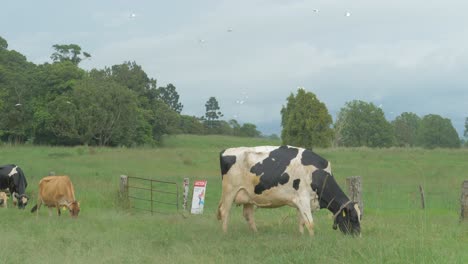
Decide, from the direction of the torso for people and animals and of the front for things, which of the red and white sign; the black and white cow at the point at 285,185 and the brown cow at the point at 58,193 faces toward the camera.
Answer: the red and white sign

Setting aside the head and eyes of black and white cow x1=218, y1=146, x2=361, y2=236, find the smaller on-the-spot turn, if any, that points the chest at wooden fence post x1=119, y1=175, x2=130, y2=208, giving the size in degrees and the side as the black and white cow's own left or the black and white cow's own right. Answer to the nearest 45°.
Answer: approximately 135° to the black and white cow's own left

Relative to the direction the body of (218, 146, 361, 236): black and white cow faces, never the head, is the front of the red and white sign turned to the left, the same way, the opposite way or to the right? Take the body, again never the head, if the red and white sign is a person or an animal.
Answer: to the right

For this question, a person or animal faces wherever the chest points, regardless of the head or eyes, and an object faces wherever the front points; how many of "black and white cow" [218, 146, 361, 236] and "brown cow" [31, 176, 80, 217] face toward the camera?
0

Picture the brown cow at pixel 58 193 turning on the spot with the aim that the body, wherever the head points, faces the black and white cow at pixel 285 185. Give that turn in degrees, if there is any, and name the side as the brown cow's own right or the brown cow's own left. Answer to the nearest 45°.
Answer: approximately 45° to the brown cow's own right

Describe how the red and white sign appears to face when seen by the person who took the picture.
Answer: facing the viewer

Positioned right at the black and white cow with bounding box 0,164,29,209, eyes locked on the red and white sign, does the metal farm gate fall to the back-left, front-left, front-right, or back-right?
front-left

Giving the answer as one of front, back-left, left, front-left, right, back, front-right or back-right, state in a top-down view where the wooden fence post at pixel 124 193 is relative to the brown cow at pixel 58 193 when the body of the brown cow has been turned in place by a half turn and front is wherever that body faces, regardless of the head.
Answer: back-right

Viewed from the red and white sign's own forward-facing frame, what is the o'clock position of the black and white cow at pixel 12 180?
The black and white cow is roughly at 4 o'clock from the red and white sign.

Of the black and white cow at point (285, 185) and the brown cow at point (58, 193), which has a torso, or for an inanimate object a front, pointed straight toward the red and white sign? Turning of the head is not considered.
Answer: the brown cow

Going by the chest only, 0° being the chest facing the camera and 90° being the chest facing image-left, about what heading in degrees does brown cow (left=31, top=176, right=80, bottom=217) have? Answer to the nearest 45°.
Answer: approximately 270°

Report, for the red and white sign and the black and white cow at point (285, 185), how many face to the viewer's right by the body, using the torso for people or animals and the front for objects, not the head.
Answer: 1

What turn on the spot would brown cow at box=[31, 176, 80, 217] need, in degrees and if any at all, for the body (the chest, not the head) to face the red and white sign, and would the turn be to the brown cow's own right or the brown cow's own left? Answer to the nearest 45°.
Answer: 0° — it already faces it

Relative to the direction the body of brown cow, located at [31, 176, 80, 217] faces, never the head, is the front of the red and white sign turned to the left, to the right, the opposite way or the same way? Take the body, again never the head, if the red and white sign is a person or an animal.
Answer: to the right

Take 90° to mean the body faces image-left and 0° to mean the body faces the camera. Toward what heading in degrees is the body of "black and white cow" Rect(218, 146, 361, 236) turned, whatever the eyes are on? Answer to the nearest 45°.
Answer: approximately 270°

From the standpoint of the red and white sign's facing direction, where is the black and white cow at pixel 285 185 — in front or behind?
in front
